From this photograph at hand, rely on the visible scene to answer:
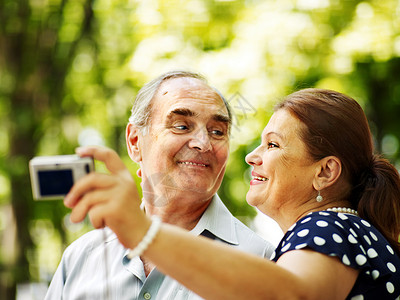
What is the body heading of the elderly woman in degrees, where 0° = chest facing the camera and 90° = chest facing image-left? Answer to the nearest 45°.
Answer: approximately 90°

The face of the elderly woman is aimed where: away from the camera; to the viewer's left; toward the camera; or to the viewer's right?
to the viewer's left

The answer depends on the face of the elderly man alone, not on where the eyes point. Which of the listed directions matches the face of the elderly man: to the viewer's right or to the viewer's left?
to the viewer's right

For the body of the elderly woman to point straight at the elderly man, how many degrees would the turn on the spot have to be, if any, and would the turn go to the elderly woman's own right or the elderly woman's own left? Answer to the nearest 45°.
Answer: approximately 45° to the elderly woman's own right
